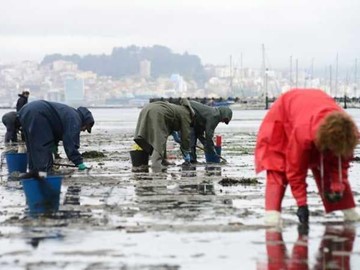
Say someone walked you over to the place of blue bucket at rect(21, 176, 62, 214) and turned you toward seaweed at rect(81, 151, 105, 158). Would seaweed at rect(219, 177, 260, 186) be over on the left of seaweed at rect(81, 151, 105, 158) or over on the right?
right

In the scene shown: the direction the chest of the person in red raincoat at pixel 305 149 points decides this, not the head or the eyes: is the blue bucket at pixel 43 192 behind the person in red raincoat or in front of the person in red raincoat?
behind

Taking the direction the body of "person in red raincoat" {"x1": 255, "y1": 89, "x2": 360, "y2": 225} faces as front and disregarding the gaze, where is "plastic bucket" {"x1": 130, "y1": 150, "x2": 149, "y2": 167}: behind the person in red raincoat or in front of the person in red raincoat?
behind

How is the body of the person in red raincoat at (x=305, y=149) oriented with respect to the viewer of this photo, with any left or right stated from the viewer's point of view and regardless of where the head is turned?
facing the viewer and to the right of the viewer

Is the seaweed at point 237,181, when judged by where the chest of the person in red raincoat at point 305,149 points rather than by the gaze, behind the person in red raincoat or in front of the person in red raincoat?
behind

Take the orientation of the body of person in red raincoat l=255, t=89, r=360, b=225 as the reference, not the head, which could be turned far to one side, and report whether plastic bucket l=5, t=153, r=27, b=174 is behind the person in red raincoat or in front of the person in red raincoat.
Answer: behind
